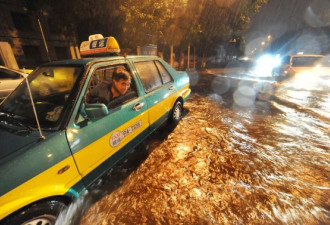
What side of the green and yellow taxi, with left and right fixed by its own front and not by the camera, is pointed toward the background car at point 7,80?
right

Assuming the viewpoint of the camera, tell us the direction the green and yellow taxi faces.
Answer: facing the viewer and to the left of the viewer

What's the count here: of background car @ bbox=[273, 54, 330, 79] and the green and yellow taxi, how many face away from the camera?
0

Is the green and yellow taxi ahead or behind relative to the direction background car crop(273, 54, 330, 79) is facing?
ahead

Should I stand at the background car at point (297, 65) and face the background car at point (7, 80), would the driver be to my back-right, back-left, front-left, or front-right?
front-left

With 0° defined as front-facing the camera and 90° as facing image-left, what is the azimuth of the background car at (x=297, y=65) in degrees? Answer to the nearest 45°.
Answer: approximately 45°
